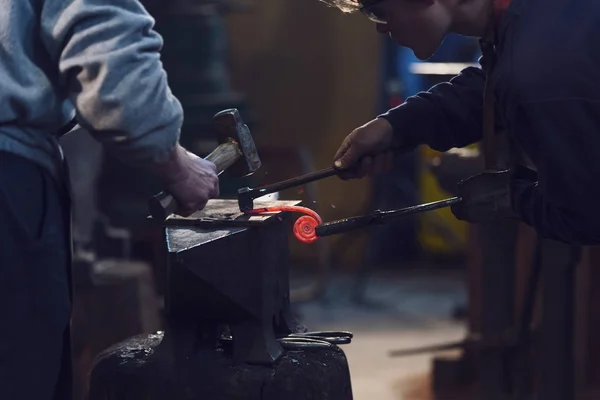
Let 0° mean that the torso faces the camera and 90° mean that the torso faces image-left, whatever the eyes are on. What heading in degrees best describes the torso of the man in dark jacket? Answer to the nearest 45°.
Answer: approximately 90°

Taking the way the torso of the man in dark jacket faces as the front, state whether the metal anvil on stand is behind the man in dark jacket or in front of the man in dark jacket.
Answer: in front

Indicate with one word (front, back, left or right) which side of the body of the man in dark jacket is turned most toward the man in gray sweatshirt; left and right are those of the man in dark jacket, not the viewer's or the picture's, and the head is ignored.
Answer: front

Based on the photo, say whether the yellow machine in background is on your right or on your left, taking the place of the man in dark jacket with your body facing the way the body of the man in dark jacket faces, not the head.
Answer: on your right
